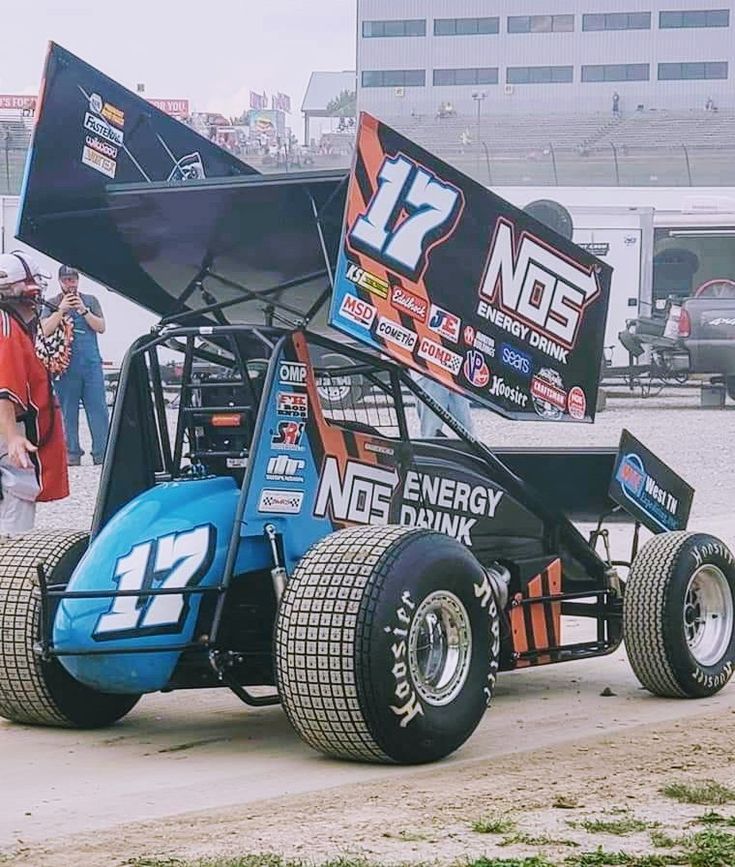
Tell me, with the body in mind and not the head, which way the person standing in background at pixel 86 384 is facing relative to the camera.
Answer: toward the camera

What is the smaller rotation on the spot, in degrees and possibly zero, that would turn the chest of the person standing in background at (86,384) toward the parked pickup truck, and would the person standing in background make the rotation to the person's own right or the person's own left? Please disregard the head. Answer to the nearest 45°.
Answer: approximately 135° to the person's own left

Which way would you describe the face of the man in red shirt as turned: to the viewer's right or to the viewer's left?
to the viewer's right

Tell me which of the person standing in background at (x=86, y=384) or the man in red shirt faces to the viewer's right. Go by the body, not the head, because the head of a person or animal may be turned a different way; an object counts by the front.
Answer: the man in red shirt

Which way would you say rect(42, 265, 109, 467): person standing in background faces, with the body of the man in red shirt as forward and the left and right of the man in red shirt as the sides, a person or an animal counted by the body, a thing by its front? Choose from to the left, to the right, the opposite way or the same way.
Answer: to the right

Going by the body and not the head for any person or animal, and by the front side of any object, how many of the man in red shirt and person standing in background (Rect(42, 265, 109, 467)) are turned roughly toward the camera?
1

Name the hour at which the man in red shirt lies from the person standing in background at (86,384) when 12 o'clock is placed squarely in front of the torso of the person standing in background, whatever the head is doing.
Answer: The man in red shirt is roughly at 12 o'clock from the person standing in background.

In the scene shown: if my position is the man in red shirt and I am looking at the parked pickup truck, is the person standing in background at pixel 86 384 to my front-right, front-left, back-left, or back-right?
front-left

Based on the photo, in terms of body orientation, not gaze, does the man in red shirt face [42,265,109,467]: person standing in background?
no

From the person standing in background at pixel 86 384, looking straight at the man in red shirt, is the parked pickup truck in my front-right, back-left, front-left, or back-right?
back-left

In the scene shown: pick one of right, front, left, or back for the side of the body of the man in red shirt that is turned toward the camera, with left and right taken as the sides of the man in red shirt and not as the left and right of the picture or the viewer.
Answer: right
